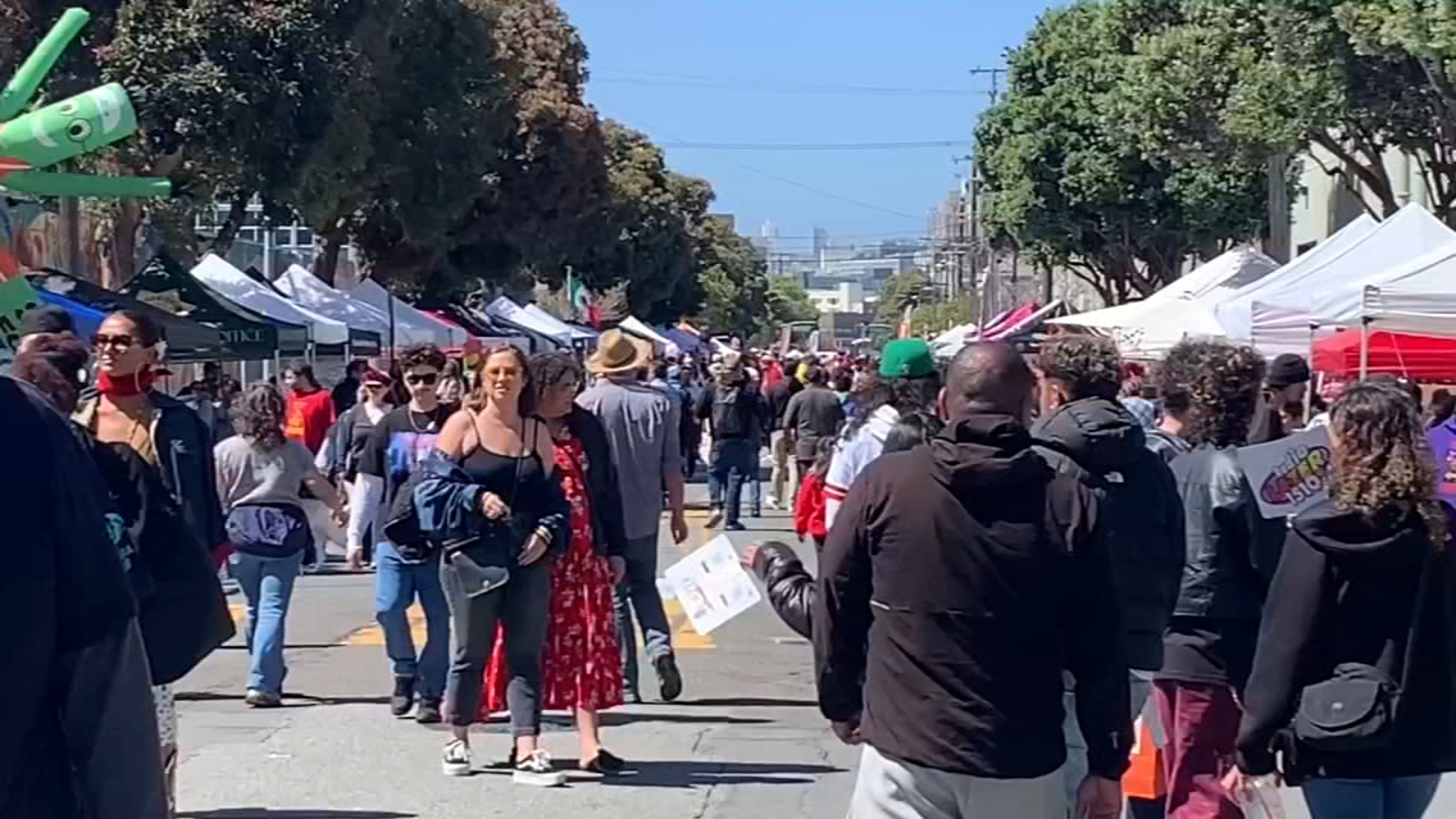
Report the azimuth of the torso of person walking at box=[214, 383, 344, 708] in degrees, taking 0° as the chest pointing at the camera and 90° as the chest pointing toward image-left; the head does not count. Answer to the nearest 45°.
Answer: approximately 180°

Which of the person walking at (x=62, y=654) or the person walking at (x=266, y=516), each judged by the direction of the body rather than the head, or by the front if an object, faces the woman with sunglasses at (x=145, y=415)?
the person walking at (x=62, y=654)

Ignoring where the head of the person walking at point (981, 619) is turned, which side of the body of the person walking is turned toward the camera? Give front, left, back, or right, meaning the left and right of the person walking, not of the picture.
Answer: back

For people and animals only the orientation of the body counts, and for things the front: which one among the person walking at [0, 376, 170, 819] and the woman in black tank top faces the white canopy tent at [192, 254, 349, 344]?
the person walking

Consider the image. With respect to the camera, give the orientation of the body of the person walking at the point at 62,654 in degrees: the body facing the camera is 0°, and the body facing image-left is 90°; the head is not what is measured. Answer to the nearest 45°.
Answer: approximately 180°

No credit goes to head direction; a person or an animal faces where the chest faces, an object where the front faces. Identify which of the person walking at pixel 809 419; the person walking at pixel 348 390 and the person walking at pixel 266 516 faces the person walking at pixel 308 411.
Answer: the person walking at pixel 266 516

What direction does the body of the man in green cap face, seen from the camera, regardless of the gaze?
away from the camera

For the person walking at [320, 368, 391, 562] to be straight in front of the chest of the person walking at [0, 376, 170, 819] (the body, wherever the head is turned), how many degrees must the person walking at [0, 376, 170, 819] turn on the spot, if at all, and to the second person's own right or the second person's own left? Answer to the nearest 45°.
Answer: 0° — they already face them

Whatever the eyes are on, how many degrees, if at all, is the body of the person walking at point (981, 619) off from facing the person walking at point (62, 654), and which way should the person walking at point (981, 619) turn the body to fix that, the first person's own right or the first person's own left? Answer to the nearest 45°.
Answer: approximately 135° to the first person's own left

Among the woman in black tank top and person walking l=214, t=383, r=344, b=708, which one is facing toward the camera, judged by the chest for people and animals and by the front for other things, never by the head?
the woman in black tank top
